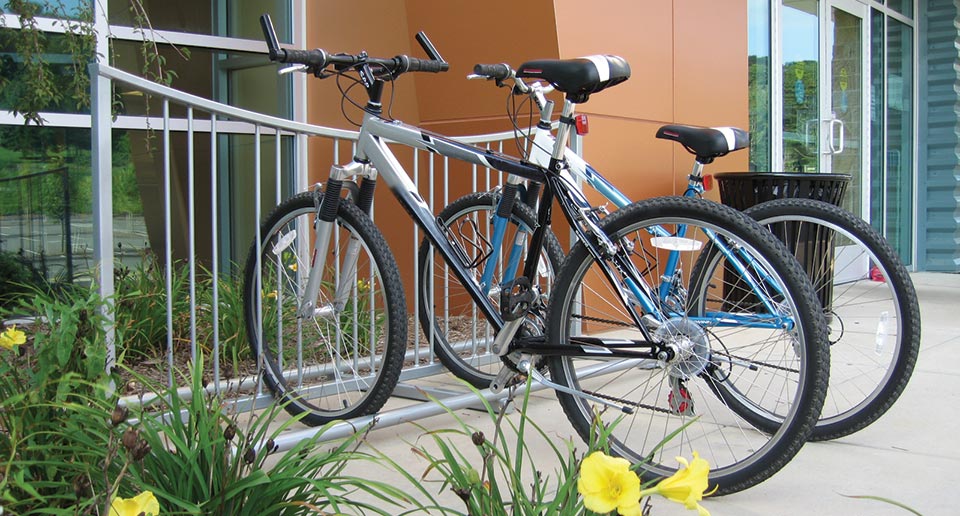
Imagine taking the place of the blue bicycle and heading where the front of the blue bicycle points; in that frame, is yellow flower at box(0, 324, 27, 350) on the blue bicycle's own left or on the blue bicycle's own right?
on the blue bicycle's own left

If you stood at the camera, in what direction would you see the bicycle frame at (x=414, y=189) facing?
facing away from the viewer and to the left of the viewer

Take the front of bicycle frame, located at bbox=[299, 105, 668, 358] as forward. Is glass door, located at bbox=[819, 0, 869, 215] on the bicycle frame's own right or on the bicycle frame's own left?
on the bicycle frame's own right

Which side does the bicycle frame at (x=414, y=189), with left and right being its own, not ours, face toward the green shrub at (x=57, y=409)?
left

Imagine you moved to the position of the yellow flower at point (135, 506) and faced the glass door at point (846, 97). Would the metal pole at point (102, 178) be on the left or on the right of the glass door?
left

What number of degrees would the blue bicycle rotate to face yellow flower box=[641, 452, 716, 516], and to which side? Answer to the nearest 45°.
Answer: approximately 135° to its left

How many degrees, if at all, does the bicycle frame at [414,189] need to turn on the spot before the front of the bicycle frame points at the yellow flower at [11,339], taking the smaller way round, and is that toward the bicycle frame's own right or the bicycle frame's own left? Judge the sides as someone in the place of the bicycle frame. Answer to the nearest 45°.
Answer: approximately 90° to the bicycle frame's own left

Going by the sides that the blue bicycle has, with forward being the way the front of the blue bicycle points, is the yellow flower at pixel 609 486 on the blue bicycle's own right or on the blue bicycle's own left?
on the blue bicycle's own left

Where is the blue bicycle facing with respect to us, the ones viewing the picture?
facing away from the viewer and to the left of the viewer

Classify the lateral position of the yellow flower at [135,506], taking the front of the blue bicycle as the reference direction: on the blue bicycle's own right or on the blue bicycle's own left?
on the blue bicycle's own left

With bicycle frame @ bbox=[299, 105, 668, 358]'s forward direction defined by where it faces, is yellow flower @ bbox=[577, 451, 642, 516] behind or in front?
behind
